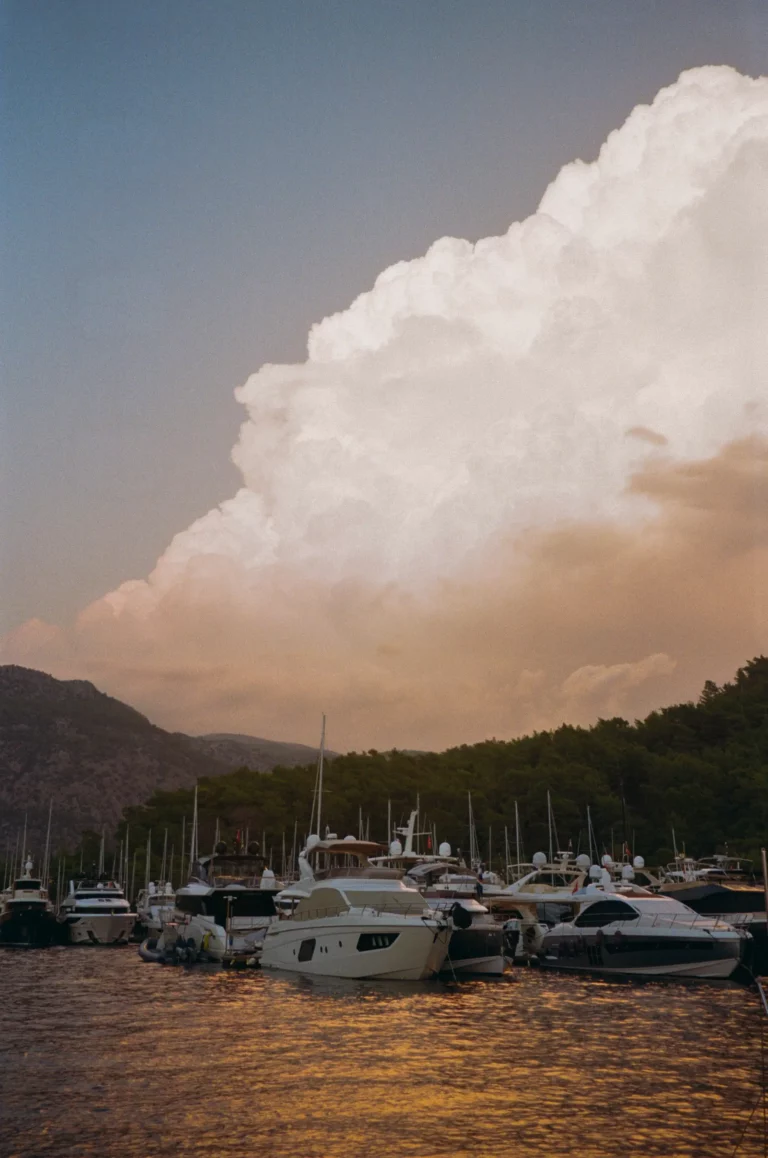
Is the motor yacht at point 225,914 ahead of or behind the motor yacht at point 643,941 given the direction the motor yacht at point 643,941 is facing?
behind

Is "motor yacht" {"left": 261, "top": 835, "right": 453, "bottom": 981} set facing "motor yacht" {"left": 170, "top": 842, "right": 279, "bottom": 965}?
no

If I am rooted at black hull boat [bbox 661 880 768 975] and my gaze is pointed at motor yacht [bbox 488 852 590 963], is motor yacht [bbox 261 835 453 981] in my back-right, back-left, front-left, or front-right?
front-left

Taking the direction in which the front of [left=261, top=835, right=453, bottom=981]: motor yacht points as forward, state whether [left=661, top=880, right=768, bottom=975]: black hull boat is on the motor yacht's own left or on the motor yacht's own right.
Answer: on the motor yacht's own left

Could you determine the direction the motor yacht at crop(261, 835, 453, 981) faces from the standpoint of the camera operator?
facing the viewer and to the right of the viewer

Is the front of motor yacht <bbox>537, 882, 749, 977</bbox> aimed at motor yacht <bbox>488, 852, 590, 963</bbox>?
no

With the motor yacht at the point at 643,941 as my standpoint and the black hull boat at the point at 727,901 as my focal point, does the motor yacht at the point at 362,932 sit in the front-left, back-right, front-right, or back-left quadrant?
back-left

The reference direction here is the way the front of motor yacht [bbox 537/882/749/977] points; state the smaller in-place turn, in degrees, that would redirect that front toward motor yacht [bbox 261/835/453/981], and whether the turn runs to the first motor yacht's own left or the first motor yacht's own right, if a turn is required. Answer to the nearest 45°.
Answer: approximately 135° to the first motor yacht's own right

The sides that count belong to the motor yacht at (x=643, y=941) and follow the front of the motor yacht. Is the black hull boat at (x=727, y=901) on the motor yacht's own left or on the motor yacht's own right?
on the motor yacht's own left

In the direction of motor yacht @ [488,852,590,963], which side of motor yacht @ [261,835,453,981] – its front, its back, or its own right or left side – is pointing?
left

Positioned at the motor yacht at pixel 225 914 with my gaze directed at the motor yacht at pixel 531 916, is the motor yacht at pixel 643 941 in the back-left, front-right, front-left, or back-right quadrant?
front-right
